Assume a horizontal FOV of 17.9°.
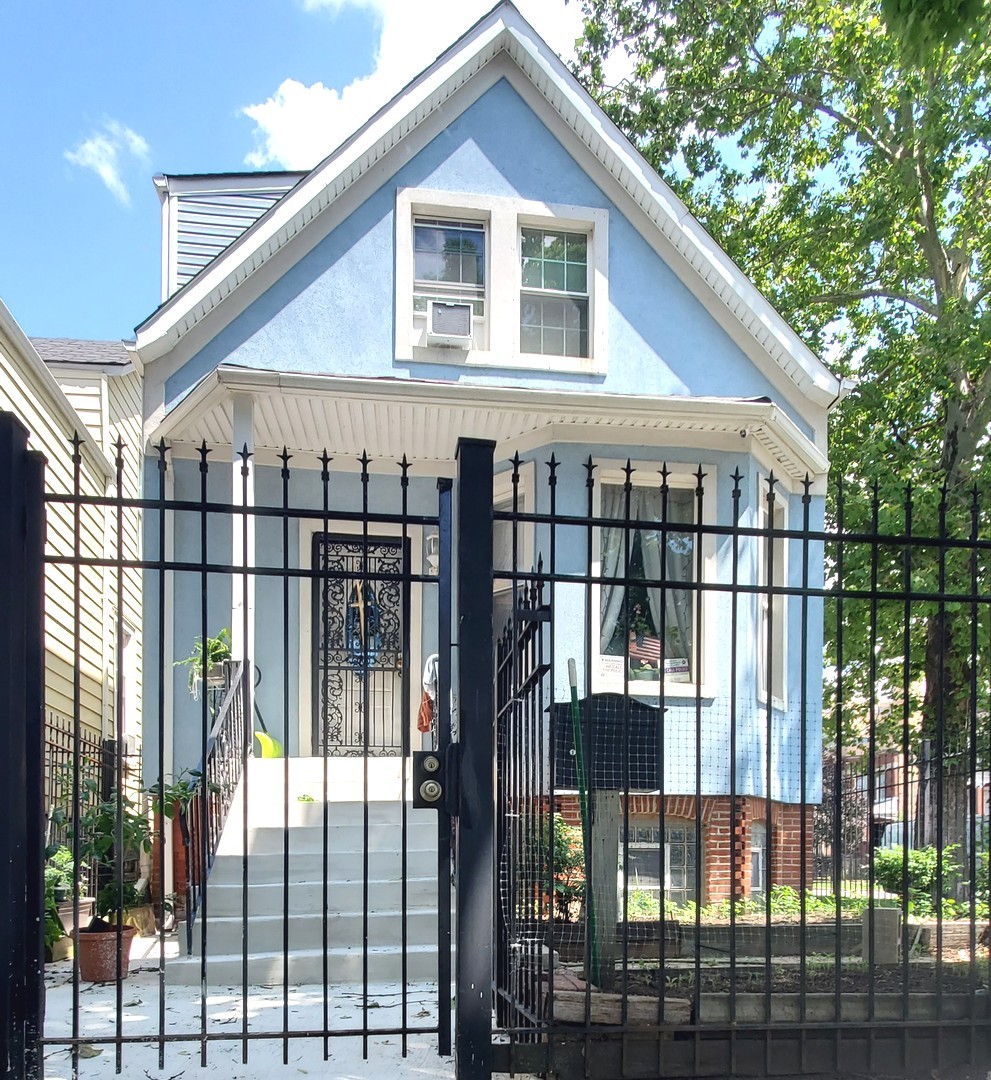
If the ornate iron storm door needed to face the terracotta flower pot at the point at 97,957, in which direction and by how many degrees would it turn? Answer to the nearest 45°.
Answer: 0° — it already faces it

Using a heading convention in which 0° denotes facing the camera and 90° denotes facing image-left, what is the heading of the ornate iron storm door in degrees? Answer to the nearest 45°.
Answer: approximately 0°

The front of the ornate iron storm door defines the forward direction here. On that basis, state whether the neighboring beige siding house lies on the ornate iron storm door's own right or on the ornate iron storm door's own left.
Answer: on the ornate iron storm door's own right

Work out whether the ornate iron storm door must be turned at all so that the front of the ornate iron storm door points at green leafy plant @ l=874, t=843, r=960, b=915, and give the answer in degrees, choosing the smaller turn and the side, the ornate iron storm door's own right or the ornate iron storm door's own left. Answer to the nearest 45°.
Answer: approximately 90° to the ornate iron storm door's own left
